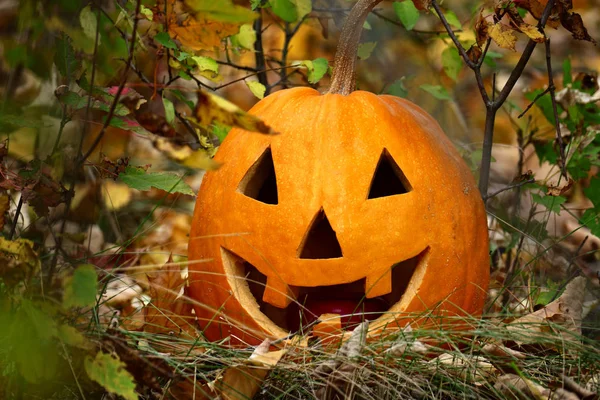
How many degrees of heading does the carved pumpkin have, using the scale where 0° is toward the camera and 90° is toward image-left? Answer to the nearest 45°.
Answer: approximately 0°

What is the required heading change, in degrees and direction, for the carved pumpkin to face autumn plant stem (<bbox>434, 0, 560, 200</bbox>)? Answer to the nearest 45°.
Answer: approximately 135° to its left

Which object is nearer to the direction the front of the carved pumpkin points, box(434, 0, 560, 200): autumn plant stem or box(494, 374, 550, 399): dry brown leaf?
the dry brown leaf

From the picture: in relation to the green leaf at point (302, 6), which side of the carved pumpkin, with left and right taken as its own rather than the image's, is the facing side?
back

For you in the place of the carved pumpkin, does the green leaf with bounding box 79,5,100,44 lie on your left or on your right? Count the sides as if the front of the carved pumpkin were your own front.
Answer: on your right

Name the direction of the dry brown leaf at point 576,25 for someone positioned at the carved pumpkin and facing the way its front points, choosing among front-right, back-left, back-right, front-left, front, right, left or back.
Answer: back-left

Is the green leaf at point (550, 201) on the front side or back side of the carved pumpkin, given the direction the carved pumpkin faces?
on the back side

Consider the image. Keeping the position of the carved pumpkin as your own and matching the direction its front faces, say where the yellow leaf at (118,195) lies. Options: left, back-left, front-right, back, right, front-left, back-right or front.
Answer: back-right
